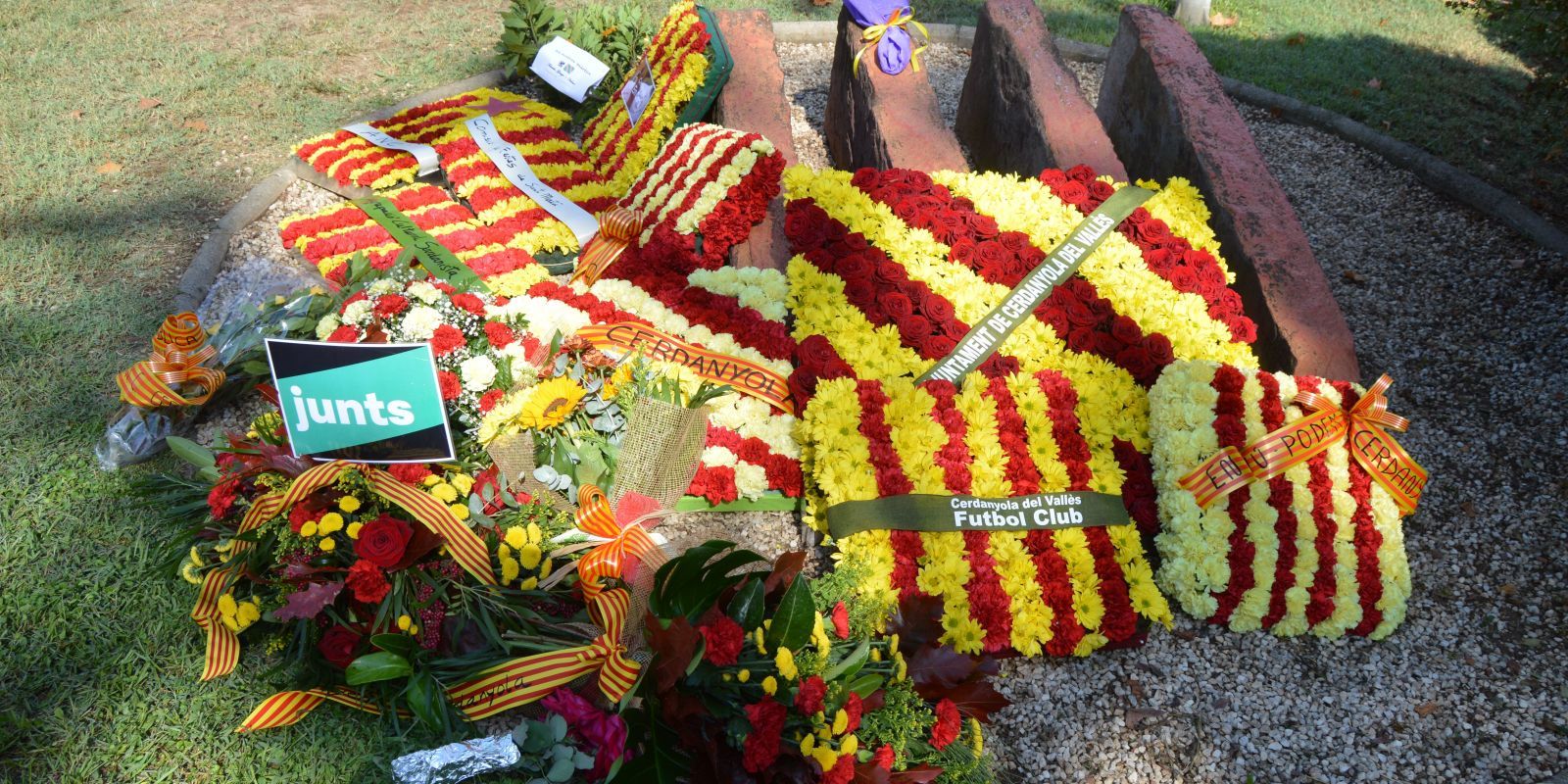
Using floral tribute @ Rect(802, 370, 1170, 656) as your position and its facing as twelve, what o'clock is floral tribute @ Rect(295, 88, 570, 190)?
floral tribute @ Rect(295, 88, 570, 190) is roughly at 4 o'clock from floral tribute @ Rect(802, 370, 1170, 656).

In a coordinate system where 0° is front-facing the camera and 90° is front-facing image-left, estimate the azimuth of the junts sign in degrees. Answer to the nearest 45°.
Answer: approximately 0°

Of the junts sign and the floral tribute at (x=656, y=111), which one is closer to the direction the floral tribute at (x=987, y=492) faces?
the junts sign

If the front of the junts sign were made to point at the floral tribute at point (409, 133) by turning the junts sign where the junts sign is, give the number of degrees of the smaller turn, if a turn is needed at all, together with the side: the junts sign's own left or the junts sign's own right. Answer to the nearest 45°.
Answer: approximately 180°

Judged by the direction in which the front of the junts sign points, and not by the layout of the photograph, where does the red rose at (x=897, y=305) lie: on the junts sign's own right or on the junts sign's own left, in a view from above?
on the junts sign's own left

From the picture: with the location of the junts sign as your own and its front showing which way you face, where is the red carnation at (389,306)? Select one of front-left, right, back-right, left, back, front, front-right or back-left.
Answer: back

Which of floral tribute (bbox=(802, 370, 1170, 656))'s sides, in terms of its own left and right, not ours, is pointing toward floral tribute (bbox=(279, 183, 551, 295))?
right

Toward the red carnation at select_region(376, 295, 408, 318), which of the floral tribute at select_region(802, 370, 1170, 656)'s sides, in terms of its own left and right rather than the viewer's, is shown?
right

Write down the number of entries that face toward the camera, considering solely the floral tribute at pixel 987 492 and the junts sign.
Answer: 2

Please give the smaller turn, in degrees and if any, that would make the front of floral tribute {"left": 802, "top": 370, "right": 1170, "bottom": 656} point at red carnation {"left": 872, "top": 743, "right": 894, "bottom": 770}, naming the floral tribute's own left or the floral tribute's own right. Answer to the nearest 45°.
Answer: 0° — it already faces it

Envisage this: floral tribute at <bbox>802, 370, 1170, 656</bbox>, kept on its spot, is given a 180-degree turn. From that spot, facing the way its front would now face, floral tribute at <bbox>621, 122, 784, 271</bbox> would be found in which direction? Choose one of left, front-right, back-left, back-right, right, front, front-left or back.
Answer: front-left

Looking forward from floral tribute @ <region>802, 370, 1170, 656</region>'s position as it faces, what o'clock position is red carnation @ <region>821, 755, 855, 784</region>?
The red carnation is roughly at 12 o'clock from the floral tribute.

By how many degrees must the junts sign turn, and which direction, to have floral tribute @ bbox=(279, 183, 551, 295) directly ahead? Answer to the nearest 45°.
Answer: approximately 180°

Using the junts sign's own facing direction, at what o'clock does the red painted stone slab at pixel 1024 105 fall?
The red painted stone slab is roughly at 8 o'clock from the junts sign.

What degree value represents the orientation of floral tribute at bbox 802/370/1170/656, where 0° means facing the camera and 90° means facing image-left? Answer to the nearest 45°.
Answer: approximately 0°

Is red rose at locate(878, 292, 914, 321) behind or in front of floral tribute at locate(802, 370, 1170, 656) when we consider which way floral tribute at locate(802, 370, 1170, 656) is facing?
behind

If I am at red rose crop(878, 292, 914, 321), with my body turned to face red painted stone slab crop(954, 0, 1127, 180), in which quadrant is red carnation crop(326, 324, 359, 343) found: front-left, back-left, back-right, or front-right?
back-left

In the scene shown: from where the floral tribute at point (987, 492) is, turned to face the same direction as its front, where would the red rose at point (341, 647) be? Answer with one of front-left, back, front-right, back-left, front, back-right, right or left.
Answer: front-right
